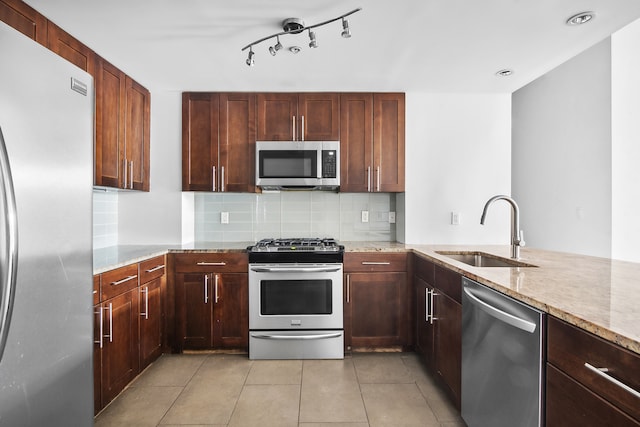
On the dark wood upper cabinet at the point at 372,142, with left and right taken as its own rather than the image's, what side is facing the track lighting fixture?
front

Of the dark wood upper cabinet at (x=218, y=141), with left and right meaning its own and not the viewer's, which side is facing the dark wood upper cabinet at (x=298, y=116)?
left

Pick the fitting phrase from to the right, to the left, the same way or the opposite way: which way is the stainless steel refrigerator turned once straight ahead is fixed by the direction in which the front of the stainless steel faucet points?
the opposite way

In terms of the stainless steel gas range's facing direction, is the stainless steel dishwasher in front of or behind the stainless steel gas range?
in front

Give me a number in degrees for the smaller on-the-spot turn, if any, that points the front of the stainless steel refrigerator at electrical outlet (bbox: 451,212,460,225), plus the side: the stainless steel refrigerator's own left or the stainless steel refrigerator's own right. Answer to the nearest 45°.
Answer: approximately 45° to the stainless steel refrigerator's own left

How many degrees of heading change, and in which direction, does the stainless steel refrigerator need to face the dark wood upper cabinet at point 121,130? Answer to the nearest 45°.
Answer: approximately 135° to its left

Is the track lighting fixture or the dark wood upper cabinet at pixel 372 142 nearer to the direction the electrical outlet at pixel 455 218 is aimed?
the track lighting fixture

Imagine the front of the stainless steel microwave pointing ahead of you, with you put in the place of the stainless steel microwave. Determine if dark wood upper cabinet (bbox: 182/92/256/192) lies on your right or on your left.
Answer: on your right

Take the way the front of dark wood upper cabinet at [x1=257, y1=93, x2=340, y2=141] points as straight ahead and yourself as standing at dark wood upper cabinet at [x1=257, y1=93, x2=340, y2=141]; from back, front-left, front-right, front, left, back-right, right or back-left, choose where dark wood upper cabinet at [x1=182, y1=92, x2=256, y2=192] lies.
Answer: right

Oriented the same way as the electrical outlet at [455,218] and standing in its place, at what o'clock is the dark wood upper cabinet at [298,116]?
The dark wood upper cabinet is roughly at 2 o'clock from the electrical outlet.

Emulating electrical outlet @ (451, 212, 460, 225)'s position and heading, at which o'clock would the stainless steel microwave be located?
The stainless steel microwave is roughly at 2 o'clock from the electrical outlet.

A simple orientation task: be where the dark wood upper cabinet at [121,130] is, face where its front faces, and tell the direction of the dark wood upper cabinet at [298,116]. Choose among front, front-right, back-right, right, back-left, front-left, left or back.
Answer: front-left

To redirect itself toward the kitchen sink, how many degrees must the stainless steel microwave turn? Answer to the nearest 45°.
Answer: approximately 90° to its left

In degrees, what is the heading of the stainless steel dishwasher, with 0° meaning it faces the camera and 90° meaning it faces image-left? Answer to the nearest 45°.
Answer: approximately 45°
